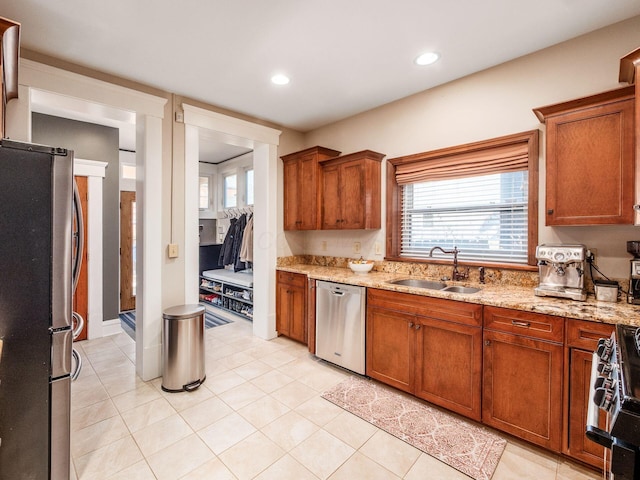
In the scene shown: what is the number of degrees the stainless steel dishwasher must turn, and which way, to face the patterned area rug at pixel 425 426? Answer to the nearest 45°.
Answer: approximately 90° to its left

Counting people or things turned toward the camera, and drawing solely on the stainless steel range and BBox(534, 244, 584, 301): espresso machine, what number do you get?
1

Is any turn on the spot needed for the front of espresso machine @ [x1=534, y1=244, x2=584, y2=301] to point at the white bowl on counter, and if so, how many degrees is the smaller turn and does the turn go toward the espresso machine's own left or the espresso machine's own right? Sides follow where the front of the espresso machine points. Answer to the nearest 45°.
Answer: approximately 90° to the espresso machine's own right

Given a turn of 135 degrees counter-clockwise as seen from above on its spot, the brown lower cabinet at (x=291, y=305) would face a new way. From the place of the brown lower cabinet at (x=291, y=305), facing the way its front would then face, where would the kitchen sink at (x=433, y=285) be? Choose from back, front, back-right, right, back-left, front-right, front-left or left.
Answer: front-right

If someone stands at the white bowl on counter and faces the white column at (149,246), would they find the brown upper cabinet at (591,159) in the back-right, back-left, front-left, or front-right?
back-left

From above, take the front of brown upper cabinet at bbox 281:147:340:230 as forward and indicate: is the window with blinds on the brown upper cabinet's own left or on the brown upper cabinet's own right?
on the brown upper cabinet's own left

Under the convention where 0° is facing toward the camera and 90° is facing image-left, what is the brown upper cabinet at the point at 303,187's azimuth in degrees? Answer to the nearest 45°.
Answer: approximately 45°

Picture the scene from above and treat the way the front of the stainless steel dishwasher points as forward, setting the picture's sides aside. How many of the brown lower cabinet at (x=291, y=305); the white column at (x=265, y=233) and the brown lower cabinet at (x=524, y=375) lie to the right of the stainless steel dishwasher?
2

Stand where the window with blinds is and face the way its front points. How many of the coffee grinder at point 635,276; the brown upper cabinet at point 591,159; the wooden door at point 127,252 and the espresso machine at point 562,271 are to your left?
3

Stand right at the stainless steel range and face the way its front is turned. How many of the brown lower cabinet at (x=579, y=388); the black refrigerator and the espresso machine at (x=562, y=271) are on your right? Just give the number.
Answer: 2

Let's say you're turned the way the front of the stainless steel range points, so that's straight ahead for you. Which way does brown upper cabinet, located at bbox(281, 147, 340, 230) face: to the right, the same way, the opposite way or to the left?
to the left

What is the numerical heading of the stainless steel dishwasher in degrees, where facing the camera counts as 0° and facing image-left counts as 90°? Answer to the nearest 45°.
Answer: approximately 45°

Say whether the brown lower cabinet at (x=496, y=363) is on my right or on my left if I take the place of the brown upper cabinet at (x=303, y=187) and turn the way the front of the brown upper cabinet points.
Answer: on my left

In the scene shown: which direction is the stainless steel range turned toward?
to the viewer's left
